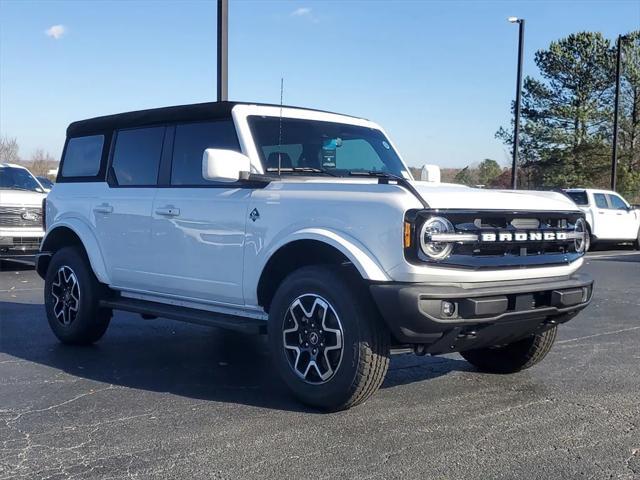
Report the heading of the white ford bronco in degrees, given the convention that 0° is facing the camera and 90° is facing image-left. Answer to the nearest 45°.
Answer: approximately 315°

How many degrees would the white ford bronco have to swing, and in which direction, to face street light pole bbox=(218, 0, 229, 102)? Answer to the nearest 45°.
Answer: approximately 135° to its left

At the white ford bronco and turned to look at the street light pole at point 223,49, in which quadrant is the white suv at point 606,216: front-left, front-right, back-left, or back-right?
front-right

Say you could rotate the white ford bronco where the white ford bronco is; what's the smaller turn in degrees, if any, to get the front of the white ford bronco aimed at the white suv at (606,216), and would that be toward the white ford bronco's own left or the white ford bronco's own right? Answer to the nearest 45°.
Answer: approximately 90° to the white ford bronco's own left
